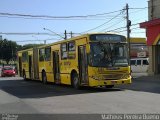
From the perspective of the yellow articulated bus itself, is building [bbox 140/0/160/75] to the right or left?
on its left

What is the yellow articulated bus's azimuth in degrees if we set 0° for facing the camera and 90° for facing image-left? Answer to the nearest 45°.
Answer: approximately 315°
